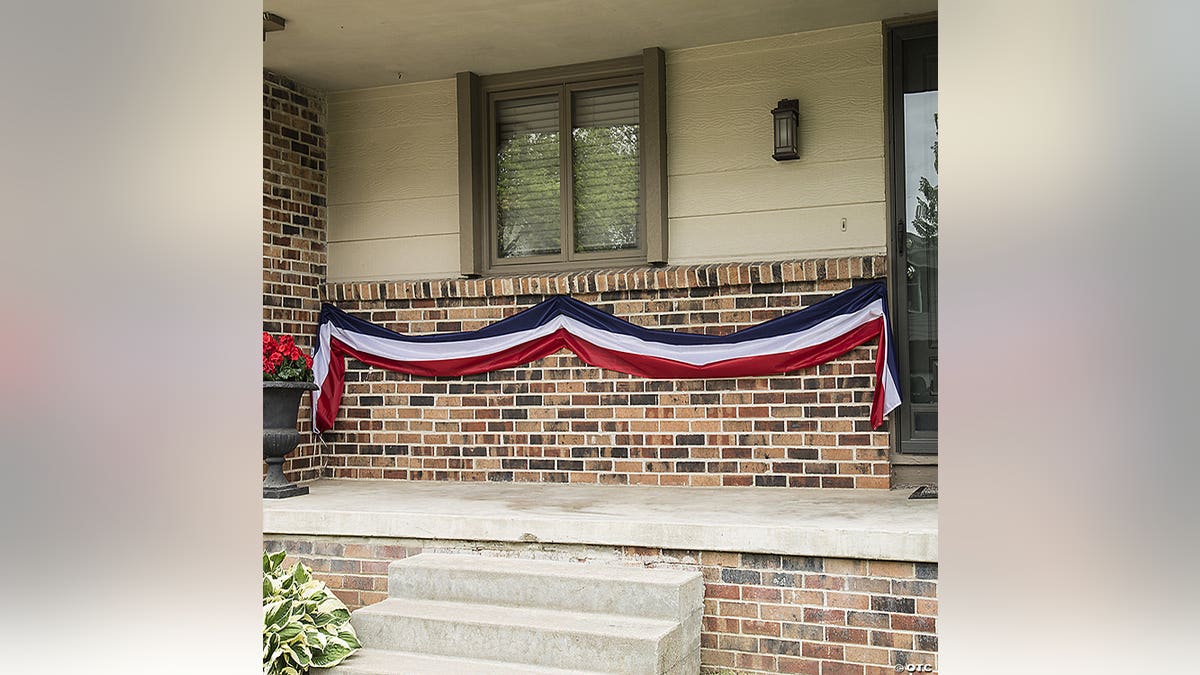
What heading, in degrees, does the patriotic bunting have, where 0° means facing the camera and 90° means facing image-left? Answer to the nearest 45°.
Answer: approximately 0°

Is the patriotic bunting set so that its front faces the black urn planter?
no

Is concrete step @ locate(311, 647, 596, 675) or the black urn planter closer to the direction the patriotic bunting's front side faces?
the concrete step

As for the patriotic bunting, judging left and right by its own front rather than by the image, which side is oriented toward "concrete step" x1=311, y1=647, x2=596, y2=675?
front

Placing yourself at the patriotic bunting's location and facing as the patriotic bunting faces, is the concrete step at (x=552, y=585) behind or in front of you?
in front

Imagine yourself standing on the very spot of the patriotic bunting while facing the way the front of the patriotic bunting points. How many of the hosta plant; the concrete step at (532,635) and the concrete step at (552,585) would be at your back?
0

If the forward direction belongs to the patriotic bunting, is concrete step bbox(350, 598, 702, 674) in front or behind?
in front

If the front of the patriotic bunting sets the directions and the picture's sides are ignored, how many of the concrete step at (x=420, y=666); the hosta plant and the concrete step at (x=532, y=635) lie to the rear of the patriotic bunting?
0

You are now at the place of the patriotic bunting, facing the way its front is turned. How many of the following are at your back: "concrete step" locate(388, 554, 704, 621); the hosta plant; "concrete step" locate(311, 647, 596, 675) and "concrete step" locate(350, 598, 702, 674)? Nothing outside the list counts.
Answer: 0

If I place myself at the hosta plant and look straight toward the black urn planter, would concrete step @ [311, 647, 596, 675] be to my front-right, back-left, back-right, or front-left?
back-right
